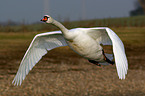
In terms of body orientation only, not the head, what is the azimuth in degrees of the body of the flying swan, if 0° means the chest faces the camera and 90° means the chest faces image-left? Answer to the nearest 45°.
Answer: approximately 45°
